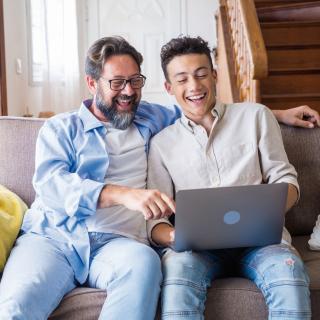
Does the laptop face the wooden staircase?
yes

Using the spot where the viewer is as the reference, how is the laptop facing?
facing away from the viewer

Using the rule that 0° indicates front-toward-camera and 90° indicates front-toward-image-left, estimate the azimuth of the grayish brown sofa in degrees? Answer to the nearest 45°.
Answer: approximately 0°

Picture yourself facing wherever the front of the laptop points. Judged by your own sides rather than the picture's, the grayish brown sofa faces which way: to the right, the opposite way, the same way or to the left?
the opposite way

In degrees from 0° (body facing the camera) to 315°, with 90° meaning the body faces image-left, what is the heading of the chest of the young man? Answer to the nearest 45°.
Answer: approximately 0°

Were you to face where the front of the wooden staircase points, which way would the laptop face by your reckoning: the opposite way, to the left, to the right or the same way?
the opposite way

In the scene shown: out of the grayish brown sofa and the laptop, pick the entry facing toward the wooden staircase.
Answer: the laptop

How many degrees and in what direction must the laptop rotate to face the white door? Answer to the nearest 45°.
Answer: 0° — it already faces it
